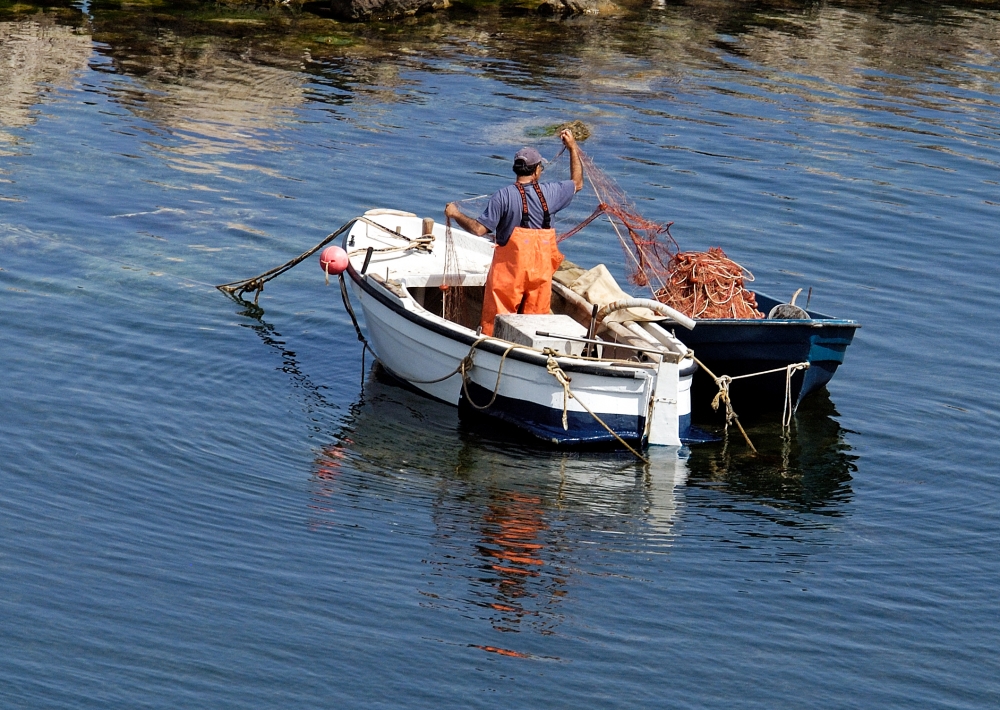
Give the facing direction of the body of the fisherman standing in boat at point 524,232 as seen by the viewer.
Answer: away from the camera

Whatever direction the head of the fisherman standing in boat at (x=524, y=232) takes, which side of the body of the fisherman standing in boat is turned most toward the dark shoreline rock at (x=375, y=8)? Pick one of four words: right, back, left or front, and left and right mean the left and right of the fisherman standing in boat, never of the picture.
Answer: front

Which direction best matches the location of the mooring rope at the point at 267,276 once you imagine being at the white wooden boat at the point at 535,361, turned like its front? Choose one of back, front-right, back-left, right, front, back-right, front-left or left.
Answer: front

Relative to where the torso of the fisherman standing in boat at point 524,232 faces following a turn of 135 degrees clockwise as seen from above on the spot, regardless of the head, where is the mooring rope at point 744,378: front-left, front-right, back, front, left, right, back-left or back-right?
front-left

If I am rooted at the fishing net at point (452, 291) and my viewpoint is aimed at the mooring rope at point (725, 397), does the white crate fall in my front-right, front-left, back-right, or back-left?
front-right

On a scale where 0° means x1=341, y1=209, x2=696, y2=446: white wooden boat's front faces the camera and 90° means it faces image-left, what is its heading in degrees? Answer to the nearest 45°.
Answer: approximately 135°

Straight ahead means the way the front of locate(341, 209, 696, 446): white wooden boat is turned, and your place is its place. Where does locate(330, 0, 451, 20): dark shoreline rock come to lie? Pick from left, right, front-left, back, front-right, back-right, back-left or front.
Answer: front-right

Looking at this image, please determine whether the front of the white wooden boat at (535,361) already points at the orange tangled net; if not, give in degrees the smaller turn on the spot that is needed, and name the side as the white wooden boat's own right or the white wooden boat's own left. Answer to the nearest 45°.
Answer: approximately 90° to the white wooden boat's own right
